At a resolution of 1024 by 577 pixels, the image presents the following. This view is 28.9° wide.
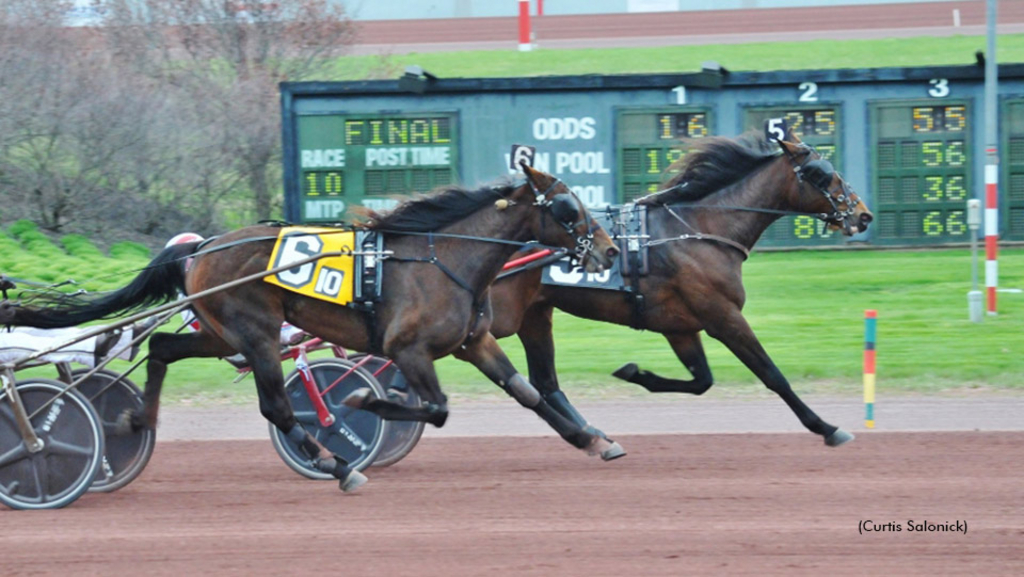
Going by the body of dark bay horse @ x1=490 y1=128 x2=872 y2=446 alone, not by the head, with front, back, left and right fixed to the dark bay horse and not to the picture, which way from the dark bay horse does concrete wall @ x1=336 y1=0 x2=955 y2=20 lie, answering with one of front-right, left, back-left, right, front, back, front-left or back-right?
left

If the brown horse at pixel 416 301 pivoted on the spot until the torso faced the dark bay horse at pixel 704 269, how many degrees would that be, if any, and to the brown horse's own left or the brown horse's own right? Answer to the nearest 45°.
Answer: approximately 45° to the brown horse's own left

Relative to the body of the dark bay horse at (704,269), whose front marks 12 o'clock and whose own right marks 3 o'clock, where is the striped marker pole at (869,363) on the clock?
The striped marker pole is roughly at 11 o'clock from the dark bay horse.

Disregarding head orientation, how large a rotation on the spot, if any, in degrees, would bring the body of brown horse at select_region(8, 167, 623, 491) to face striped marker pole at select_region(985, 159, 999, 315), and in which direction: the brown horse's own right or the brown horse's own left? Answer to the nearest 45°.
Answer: approximately 45° to the brown horse's own left

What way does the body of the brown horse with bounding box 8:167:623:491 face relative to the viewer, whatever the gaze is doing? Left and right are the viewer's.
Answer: facing to the right of the viewer

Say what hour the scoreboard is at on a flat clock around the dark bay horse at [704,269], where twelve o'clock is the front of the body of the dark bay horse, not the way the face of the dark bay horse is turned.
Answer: The scoreboard is roughly at 9 o'clock from the dark bay horse.

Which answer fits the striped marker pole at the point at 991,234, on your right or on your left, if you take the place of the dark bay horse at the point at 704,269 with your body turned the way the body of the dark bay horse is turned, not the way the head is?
on your left

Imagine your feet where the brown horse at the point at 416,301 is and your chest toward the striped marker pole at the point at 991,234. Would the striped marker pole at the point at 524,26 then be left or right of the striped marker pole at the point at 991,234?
left

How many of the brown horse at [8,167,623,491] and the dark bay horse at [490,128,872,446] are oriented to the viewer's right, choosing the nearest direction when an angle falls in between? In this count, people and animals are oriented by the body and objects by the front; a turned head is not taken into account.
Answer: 2

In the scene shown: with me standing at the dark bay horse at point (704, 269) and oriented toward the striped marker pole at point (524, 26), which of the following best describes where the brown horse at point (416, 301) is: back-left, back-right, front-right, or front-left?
back-left

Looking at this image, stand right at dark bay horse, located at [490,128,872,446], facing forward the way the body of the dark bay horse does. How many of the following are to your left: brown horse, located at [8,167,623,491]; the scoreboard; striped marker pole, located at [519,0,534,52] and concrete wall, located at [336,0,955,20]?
3

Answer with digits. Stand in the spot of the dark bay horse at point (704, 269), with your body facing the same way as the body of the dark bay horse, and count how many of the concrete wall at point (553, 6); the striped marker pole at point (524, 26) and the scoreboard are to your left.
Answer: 3

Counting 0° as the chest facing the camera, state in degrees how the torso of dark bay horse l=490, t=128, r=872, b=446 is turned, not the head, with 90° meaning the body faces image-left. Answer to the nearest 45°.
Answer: approximately 270°
